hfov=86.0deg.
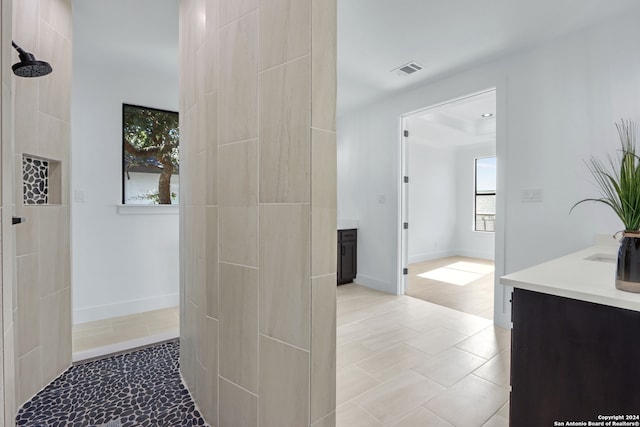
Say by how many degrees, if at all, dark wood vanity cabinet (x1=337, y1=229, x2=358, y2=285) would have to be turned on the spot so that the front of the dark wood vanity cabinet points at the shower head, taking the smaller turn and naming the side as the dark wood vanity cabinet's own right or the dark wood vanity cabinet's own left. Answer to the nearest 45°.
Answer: approximately 90° to the dark wood vanity cabinet's own right

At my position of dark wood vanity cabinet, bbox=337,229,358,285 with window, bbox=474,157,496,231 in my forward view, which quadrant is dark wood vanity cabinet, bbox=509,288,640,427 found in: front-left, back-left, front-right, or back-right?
back-right

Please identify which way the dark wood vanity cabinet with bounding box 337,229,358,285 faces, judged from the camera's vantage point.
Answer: facing the viewer and to the right of the viewer

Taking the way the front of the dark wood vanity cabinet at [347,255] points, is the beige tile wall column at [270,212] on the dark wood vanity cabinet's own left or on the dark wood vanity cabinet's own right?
on the dark wood vanity cabinet's own right

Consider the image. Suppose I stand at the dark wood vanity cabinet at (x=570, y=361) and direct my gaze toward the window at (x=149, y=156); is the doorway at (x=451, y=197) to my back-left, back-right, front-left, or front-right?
front-right

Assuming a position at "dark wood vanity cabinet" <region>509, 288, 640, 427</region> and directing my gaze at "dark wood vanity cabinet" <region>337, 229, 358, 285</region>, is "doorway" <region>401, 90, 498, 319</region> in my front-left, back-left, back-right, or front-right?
front-right

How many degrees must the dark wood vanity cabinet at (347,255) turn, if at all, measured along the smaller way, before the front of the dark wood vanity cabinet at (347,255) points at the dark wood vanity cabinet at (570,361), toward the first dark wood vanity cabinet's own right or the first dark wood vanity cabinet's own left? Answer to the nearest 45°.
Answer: approximately 45° to the first dark wood vanity cabinet's own right

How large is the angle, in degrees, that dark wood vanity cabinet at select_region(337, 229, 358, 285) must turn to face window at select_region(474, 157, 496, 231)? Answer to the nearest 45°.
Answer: approximately 90° to its left

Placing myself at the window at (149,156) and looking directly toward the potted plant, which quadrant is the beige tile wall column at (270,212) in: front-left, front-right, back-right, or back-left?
front-right
